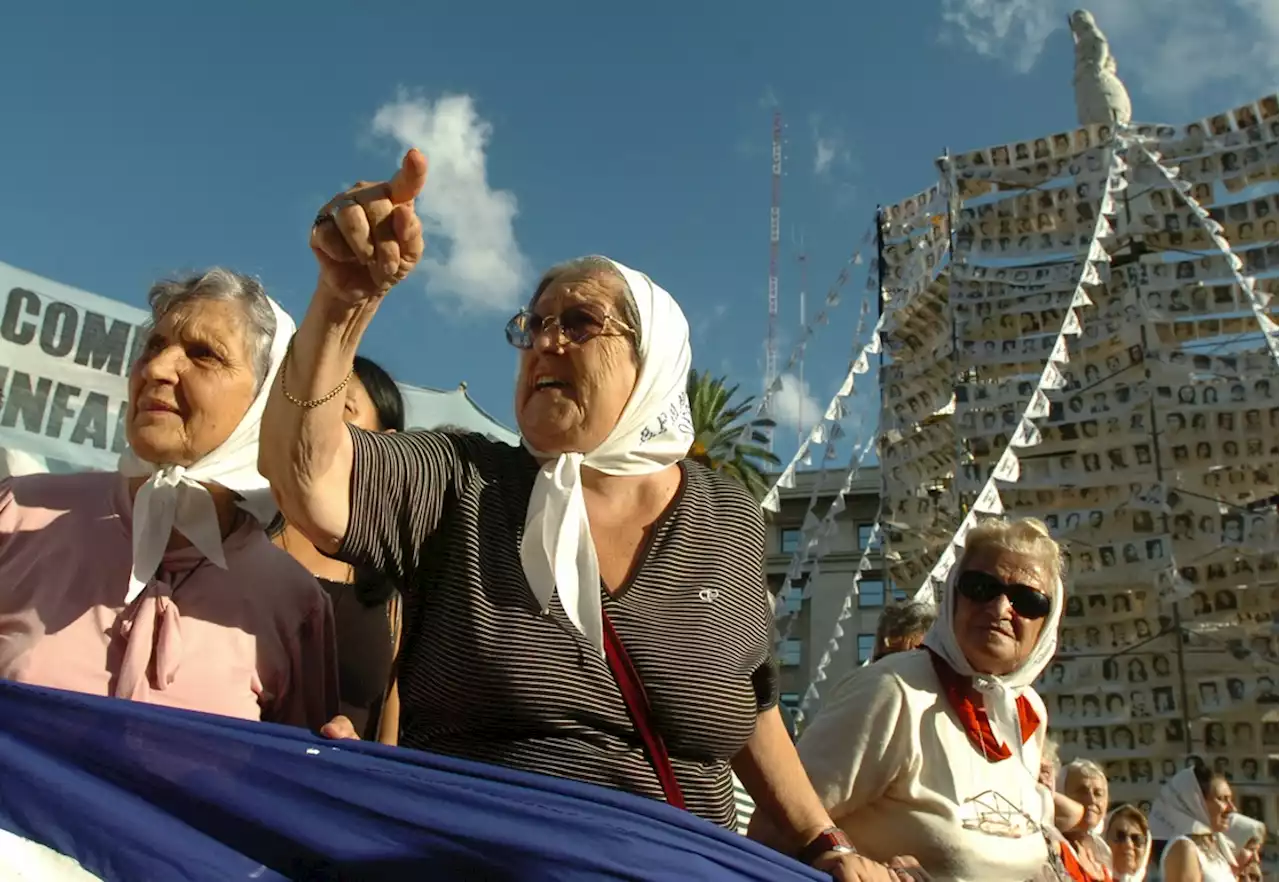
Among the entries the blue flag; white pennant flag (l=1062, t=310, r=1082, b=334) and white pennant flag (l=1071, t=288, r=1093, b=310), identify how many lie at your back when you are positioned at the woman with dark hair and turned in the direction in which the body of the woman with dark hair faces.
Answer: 2

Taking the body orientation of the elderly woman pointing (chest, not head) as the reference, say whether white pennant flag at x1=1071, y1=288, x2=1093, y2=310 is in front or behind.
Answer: behind

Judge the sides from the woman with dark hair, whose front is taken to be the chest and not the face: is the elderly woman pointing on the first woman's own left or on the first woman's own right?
on the first woman's own left

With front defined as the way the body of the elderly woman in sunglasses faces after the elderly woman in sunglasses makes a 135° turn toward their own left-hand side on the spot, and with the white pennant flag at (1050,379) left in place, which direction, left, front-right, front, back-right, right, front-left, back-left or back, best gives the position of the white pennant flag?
front

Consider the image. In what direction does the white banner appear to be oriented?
toward the camera

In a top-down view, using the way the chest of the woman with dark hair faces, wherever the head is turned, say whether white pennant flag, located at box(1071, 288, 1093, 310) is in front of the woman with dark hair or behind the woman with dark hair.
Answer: behind

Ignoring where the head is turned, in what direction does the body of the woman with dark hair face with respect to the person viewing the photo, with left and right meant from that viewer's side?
facing the viewer and to the left of the viewer

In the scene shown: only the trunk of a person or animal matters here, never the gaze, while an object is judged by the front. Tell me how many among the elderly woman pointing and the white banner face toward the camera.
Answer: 2

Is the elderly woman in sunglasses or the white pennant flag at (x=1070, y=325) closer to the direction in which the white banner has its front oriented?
the elderly woman in sunglasses

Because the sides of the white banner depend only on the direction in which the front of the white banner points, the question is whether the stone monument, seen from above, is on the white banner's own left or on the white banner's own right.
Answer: on the white banner's own left

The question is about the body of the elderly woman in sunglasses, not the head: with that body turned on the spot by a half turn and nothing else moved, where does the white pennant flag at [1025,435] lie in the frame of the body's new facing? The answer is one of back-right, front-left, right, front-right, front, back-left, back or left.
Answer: front-right

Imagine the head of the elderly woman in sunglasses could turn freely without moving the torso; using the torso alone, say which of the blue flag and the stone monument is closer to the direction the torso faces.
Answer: the blue flag

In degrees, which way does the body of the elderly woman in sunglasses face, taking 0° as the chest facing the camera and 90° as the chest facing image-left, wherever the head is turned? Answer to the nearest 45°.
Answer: approximately 315°

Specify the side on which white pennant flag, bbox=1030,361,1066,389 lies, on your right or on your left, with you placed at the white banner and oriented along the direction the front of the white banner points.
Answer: on your left
